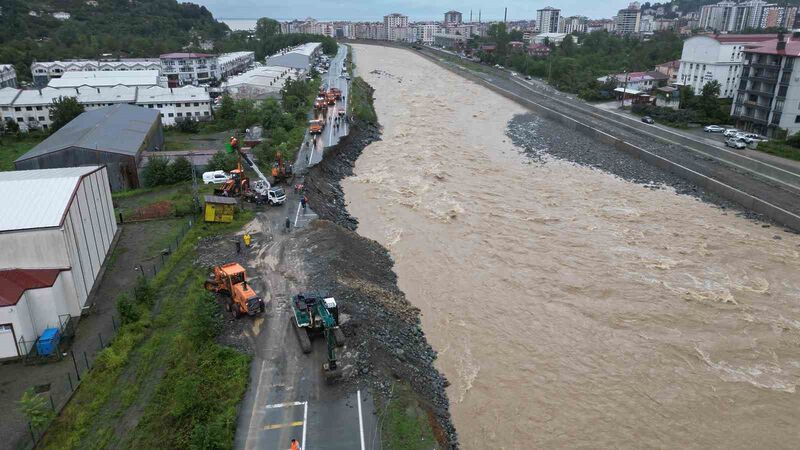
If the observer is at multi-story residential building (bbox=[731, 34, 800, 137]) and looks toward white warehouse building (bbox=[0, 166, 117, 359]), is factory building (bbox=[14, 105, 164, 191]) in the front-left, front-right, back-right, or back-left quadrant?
front-right

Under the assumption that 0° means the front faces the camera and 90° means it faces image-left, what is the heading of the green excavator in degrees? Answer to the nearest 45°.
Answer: approximately 0°

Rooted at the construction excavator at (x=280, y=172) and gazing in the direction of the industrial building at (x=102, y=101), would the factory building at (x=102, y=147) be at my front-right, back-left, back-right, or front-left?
front-left

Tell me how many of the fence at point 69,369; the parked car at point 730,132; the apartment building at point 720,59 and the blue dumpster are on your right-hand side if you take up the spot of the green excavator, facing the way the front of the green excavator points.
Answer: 2

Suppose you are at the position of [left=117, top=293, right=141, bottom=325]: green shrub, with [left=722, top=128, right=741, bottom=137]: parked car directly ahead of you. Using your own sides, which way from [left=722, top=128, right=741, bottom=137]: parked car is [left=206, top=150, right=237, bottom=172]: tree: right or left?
left

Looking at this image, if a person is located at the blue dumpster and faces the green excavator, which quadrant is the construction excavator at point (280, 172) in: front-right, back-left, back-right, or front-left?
front-left

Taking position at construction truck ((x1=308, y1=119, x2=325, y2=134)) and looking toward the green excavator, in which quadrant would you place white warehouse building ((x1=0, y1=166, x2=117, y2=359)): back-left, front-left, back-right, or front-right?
front-right

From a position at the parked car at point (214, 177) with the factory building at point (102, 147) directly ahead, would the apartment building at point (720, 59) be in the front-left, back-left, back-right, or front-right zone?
back-right

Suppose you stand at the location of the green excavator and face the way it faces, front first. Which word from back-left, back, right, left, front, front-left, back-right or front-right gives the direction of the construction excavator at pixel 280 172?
back

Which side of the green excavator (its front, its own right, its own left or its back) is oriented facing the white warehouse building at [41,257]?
right

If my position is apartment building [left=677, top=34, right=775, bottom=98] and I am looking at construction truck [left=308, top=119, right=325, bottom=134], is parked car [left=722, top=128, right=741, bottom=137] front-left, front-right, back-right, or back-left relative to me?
front-left

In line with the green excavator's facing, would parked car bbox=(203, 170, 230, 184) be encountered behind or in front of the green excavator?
behind

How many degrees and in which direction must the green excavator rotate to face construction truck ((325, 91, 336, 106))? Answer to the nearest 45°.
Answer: approximately 180°

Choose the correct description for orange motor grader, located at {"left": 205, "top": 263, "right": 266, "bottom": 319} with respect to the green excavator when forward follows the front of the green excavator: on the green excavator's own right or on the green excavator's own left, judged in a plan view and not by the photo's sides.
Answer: on the green excavator's own right

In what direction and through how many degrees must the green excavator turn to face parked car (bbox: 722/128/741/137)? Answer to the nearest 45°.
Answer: approximately 135° to its left
